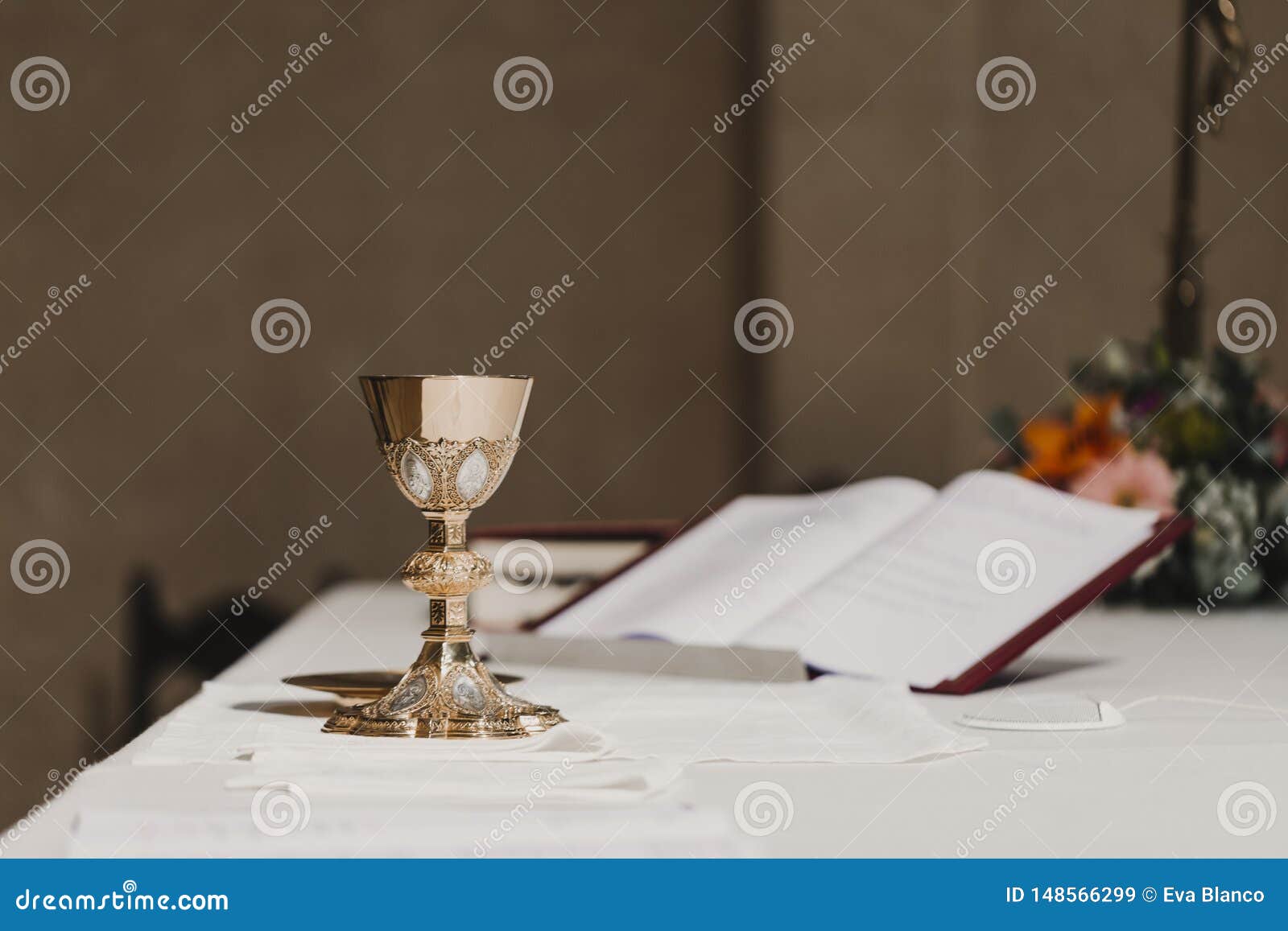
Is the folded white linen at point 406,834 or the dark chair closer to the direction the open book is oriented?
the folded white linen

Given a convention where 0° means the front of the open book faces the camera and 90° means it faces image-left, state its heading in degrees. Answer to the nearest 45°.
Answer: approximately 45°

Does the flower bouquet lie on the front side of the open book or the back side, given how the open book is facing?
on the back side
